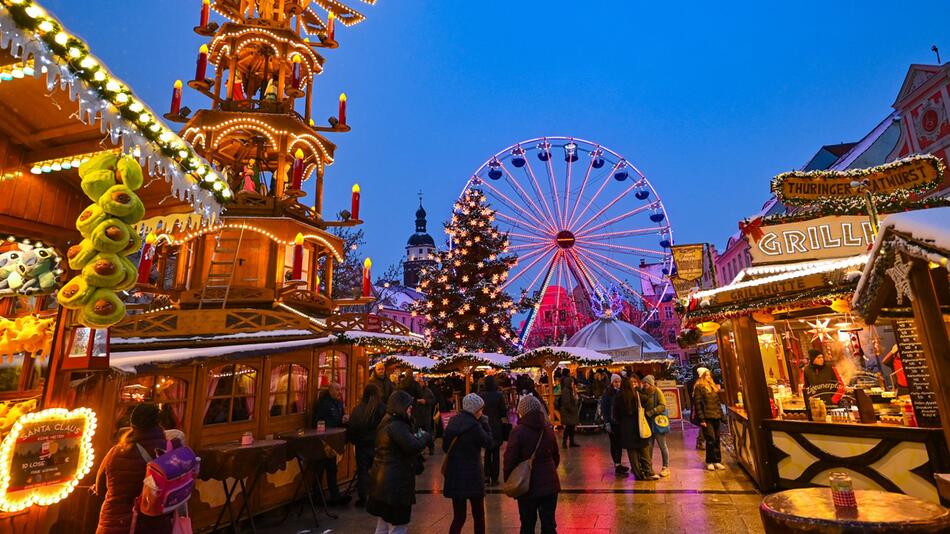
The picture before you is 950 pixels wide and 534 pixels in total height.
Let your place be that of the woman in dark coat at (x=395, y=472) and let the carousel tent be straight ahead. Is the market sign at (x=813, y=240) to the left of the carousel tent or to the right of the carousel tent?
right

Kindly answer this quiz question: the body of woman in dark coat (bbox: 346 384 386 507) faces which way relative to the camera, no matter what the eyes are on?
away from the camera

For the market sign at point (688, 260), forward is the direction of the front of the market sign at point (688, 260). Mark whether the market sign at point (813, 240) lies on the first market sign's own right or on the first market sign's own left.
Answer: on the first market sign's own left

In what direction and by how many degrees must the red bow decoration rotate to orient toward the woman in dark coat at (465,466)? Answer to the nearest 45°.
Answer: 0° — it already faces them

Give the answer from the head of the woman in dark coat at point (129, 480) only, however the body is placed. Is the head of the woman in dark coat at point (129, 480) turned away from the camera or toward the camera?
away from the camera

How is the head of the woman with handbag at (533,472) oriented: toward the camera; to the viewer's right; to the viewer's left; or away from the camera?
away from the camera
